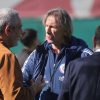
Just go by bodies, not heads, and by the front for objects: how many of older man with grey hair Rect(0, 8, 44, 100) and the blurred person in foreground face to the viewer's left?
0

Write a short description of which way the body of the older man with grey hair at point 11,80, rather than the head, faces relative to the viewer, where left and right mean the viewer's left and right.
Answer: facing away from the viewer and to the right of the viewer

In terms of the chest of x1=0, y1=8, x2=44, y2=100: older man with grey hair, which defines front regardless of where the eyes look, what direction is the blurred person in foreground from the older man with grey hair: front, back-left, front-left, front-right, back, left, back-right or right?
front-right

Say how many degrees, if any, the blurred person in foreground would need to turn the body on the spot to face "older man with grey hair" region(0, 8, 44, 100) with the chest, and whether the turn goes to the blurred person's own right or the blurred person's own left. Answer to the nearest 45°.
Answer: approximately 90° to the blurred person's own left

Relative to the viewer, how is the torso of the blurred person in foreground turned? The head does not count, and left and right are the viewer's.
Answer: facing away from the viewer
